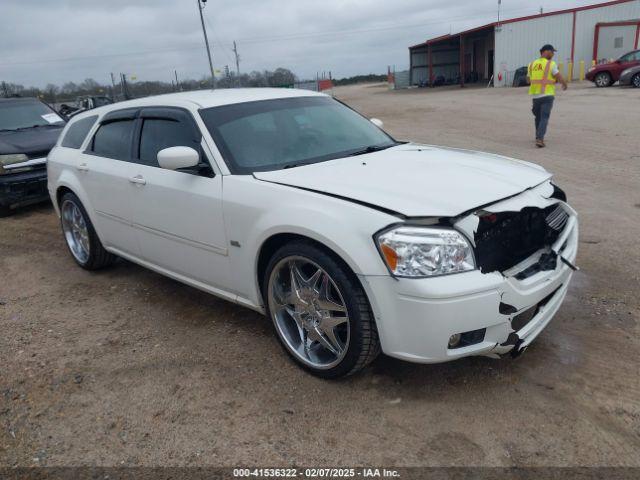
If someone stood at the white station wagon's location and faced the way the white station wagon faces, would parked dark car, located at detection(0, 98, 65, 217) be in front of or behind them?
behind

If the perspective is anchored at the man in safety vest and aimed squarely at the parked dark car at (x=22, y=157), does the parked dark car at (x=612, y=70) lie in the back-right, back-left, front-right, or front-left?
back-right

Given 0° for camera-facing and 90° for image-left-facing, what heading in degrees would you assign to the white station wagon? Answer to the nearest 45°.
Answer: approximately 315°

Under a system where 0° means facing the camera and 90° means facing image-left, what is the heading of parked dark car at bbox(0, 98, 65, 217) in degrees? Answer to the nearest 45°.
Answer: approximately 315°

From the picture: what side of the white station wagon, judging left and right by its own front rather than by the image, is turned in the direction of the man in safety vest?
left

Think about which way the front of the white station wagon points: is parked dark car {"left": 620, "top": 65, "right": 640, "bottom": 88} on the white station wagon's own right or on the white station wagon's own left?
on the white station wagon's own left

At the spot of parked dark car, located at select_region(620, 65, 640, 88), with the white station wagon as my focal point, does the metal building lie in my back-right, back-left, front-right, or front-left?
back-right
